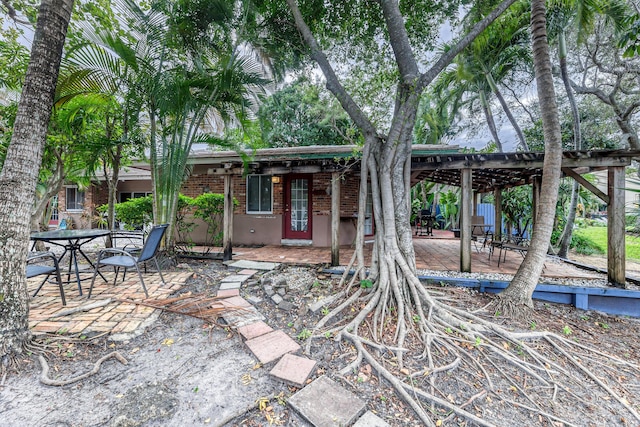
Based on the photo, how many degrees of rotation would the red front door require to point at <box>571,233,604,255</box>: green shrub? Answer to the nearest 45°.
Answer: approximately 90° to its left

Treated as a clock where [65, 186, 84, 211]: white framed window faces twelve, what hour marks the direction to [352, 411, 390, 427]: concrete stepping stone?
The concrete stepping stone is roughly at 12 o'clock from the white framed window.

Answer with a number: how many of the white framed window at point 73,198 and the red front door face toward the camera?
2

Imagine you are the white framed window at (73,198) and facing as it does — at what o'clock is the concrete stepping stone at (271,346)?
The concrete stepping stone is roughly at 12 o'clock from the white framed window.

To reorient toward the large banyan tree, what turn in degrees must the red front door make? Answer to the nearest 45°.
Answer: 0° — it already faces it

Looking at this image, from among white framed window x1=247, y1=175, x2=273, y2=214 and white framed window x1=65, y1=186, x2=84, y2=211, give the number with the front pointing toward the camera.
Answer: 2

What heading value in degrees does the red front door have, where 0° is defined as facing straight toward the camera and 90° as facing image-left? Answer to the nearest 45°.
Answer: approximately 0°

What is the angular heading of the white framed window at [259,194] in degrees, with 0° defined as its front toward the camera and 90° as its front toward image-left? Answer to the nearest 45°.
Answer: approximately 0°

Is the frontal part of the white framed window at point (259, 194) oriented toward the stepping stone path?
yes

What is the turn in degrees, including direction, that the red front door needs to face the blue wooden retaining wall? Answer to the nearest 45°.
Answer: approximately 45° to its left

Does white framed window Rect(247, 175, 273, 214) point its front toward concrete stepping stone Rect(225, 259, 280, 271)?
yes
